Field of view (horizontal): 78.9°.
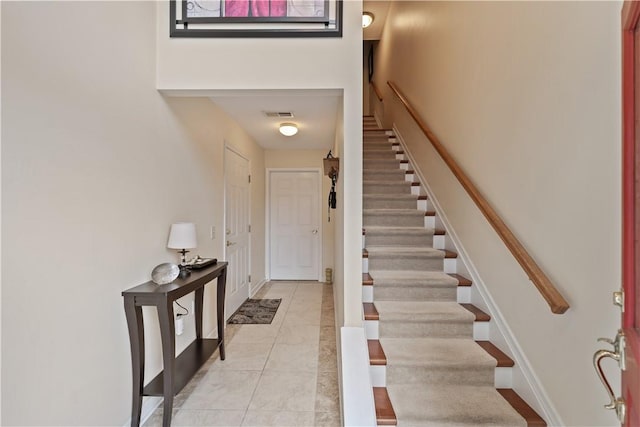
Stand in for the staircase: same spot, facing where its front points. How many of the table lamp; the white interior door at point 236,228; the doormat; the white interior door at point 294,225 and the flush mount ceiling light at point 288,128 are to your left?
0

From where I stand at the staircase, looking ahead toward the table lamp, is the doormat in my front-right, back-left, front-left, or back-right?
front-right

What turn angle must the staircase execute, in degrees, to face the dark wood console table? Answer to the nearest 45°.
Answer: approximately 45° to its right

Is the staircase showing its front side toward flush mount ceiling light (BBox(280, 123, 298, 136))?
no

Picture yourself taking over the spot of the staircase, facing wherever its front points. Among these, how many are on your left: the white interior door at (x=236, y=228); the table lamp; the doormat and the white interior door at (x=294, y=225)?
0

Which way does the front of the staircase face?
toward the camera

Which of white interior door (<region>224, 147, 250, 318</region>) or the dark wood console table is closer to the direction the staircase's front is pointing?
the dark wood console table

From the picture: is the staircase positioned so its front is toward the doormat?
no

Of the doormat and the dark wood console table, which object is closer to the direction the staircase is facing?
the dark wood console table
